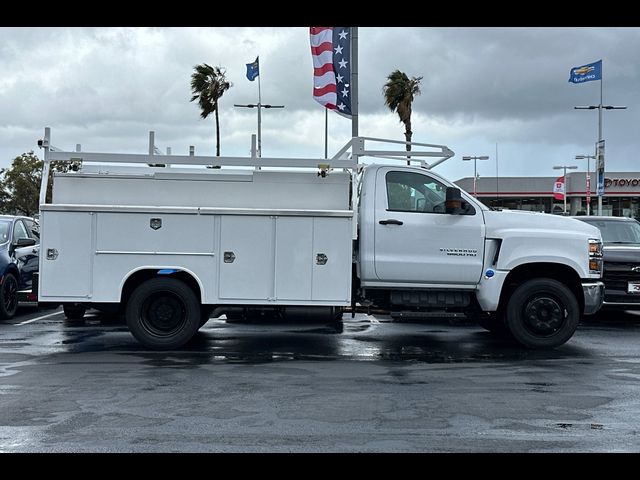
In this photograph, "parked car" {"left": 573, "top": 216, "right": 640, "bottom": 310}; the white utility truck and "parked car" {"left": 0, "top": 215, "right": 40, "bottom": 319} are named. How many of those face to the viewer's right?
1

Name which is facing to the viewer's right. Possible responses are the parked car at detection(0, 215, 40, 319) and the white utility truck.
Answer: the white utility truck

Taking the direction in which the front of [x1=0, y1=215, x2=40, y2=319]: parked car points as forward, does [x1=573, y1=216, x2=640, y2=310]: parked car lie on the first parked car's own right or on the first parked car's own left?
on the first parked car's own left

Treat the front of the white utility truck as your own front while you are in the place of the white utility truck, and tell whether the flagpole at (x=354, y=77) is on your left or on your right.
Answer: on your left

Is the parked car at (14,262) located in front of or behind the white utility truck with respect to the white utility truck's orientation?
behind

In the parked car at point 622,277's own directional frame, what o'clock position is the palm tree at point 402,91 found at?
The palm tree is roughly at 5 o'clock from the parked car.

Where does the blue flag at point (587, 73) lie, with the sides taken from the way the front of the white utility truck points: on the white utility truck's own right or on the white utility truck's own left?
on the white utility truck's own left

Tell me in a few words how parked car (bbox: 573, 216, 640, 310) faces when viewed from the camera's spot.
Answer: facing the viewer

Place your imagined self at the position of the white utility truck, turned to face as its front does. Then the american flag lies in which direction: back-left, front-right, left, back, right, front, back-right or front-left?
left

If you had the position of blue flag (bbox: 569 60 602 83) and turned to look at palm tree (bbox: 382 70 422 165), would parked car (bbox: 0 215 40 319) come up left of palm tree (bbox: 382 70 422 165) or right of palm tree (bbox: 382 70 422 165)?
left

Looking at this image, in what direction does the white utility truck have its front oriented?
to the viewer's right

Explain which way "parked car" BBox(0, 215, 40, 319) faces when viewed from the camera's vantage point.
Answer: facing the viewer and to the left of the viewer

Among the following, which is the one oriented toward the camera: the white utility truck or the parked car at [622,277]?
the parked car

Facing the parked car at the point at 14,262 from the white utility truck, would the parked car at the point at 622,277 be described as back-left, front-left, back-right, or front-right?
back-right

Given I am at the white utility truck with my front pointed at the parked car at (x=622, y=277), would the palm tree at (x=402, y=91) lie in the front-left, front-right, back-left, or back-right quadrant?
front-left

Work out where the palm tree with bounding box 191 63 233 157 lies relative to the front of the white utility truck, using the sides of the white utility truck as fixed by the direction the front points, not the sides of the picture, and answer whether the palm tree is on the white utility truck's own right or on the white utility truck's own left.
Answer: on the white utility truck's own left

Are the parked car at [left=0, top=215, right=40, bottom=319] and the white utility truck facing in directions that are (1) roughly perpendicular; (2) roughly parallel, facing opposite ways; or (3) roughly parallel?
roughly perpendicular
